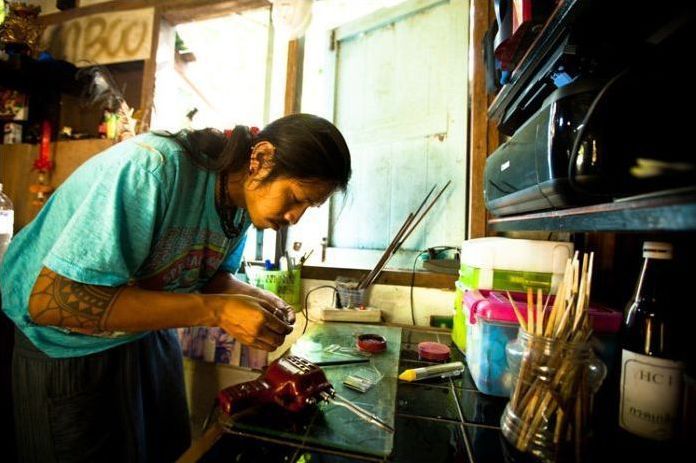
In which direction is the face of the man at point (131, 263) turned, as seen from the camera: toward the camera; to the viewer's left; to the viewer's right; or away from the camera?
to the viewer's right

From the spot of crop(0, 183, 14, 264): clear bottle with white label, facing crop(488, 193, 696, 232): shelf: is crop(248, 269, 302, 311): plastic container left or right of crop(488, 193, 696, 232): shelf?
left

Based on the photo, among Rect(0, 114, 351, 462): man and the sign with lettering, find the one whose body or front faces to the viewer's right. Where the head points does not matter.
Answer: the man

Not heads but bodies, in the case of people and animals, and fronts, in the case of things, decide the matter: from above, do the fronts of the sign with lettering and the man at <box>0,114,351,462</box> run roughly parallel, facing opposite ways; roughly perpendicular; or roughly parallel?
roughly perpendicular

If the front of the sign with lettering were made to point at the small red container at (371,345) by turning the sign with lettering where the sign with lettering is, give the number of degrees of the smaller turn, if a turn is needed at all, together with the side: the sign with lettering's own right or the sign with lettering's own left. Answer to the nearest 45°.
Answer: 0° — it already faces it

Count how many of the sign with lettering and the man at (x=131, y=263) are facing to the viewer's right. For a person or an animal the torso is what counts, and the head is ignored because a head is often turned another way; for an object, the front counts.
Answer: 1

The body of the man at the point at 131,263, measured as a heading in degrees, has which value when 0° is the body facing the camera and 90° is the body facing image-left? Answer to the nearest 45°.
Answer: approximately 270°
